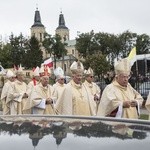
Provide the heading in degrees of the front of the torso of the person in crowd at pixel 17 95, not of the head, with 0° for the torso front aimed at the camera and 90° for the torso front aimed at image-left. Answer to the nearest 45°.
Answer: approximately 315°

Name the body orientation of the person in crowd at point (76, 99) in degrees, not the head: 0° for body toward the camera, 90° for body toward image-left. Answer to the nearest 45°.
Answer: approximately 315°

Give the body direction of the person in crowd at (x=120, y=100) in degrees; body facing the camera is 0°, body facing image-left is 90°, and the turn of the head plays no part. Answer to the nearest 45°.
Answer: approximately 315°
